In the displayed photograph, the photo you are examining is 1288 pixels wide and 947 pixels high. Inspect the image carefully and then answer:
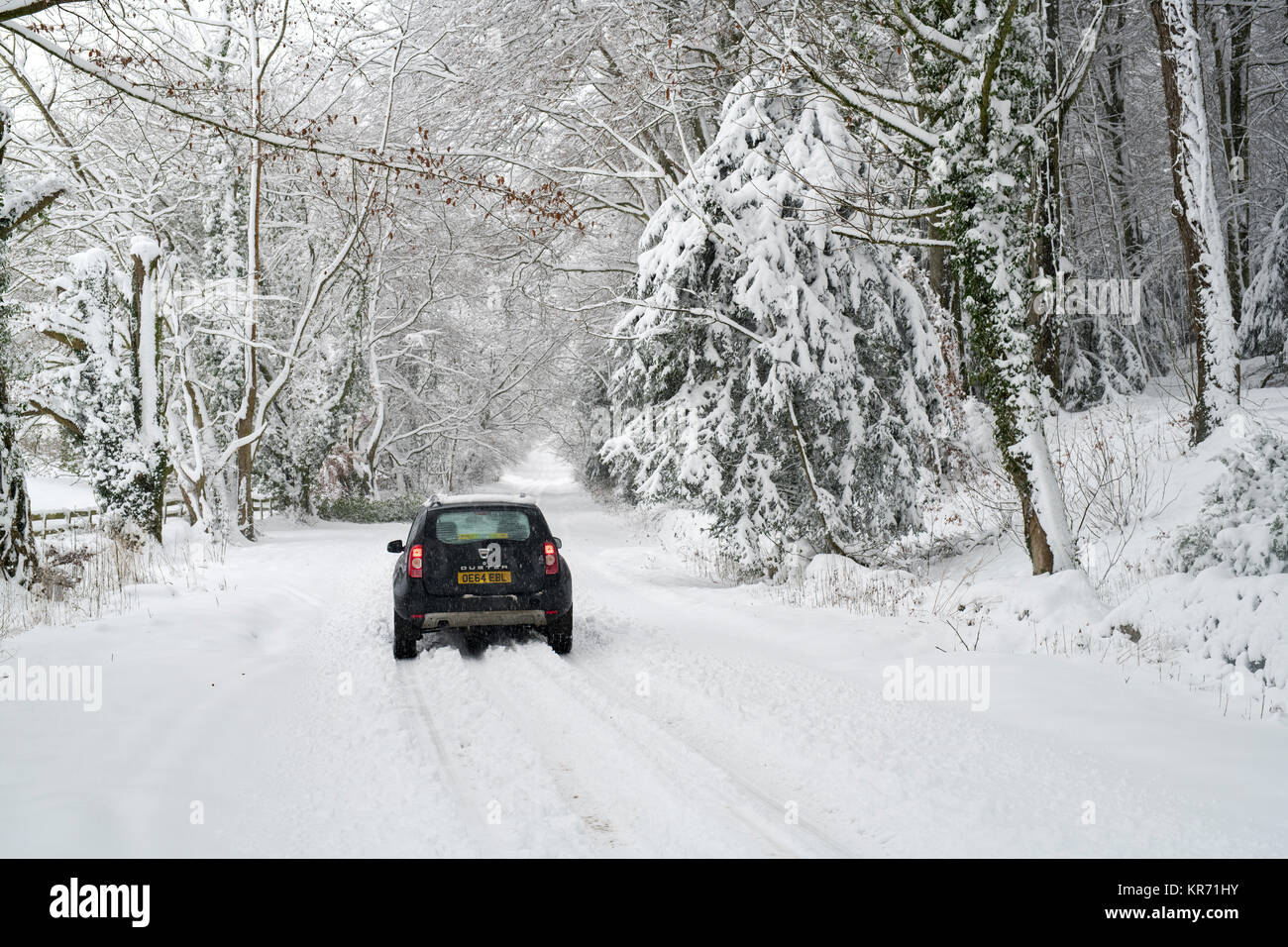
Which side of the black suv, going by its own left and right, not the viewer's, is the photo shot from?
back

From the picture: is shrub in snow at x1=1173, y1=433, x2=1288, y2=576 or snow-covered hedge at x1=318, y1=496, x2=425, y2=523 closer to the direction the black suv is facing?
the snow-covered hedge

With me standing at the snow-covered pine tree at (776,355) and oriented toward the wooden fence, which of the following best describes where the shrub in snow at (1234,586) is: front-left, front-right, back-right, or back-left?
back-left

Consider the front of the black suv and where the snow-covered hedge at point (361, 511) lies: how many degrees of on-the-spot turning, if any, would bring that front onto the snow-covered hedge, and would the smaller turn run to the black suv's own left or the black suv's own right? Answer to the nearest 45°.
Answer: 0° — it already faces it

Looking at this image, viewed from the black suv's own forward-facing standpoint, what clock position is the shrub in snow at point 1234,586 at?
The shrub in snow is roughly at 4 o'clock from the black suv.

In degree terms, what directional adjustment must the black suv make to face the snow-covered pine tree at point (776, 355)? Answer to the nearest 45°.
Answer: approximately 45° to its right

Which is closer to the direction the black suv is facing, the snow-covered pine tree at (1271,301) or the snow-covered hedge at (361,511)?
the snow-covered hedge
